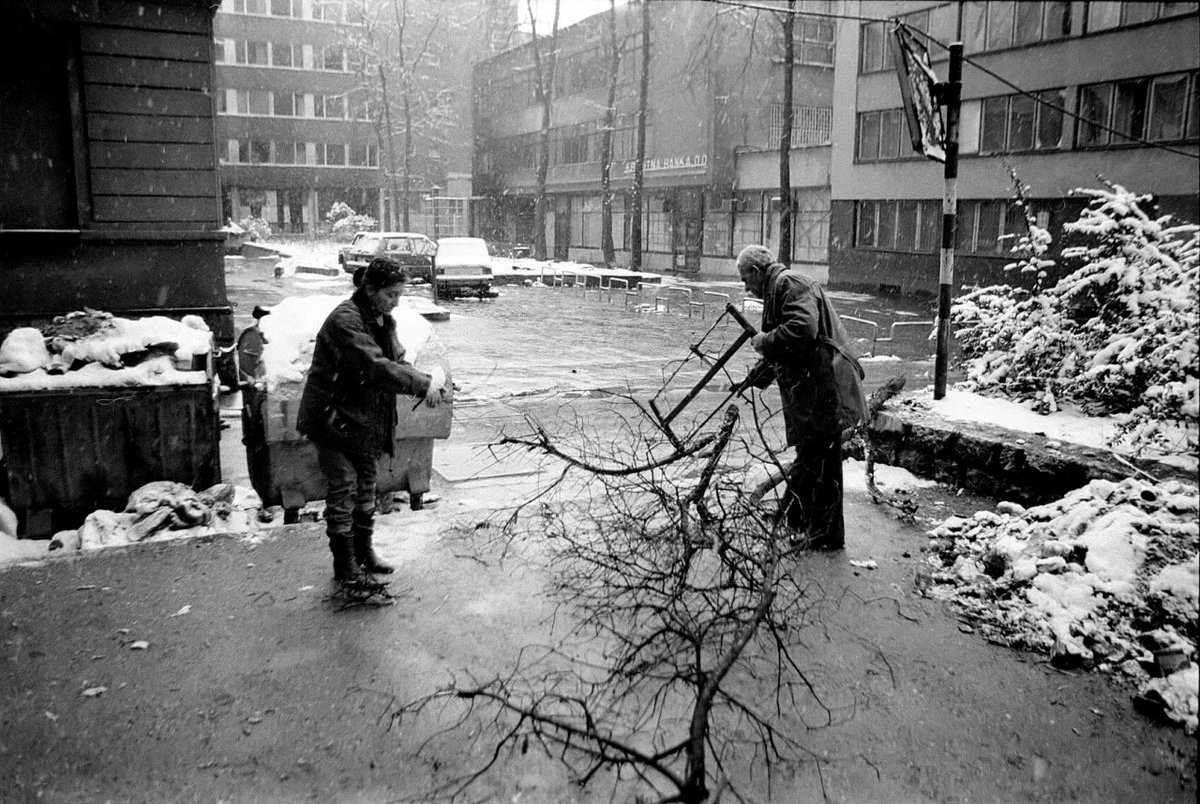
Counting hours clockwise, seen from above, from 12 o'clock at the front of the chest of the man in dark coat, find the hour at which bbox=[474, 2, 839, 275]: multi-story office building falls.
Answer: The multi-story office building is roughly at 3 o'clock from the man in dark coat.

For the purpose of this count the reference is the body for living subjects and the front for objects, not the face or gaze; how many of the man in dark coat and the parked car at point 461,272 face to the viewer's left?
1

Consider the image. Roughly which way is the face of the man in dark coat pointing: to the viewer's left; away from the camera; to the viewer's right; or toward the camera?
to the viewer's left

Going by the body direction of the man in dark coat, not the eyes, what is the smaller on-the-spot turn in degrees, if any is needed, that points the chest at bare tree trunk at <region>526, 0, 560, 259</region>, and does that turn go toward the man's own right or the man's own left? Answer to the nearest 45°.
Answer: approximately 90° to the man's own right

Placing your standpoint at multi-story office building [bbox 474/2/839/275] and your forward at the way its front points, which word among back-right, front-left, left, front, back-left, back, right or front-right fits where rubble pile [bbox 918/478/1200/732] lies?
front-left

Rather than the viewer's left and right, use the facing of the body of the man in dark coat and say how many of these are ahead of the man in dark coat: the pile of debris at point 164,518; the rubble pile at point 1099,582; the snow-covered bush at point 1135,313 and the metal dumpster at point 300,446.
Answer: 2

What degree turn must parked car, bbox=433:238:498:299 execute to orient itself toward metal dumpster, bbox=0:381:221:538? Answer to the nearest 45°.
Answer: approximately 180°

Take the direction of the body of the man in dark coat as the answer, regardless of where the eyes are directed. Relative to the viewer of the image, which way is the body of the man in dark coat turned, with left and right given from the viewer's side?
facing to the left of the viewer
